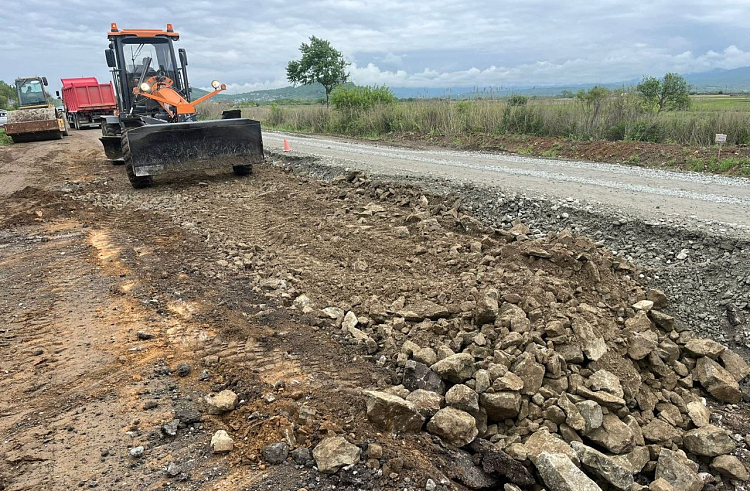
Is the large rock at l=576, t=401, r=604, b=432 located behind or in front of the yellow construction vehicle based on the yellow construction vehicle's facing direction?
in front

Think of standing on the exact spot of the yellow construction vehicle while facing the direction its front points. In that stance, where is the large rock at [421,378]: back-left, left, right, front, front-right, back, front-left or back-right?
front

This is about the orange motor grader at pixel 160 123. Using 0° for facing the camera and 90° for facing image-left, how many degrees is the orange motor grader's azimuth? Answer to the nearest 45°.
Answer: approximately 315°

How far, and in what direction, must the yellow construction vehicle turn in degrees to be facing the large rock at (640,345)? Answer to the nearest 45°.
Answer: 0° — it already faces it

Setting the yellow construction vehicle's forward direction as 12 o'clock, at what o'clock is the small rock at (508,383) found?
The small rock is roughly at 12 o'clock from the yellow construction vehicle.

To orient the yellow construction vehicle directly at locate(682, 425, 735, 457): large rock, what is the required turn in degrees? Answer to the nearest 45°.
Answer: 0° — it already faces it

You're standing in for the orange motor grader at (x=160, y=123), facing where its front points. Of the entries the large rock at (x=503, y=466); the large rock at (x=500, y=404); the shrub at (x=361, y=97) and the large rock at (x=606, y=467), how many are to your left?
1

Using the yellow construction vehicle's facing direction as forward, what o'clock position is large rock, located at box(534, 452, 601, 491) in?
The large rock is roughly at 12 o'clock from the yellow construction vehicle.

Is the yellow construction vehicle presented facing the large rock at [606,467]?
yes

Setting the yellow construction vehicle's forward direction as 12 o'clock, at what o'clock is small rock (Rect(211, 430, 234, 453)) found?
The small rock is roughly at 12 o'clock from the yellow construction vehicle.

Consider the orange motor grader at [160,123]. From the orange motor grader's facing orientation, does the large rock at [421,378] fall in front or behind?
in front

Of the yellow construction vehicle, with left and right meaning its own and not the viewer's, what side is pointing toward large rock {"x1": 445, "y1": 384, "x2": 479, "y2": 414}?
front

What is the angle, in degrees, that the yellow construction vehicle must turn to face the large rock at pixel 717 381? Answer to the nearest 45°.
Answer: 0° — it already faces it

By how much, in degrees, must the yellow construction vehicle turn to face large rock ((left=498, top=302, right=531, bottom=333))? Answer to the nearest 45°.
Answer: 0° — it already faces it

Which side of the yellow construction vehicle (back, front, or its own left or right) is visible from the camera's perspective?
front

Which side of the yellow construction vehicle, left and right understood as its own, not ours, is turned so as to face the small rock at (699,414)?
front
